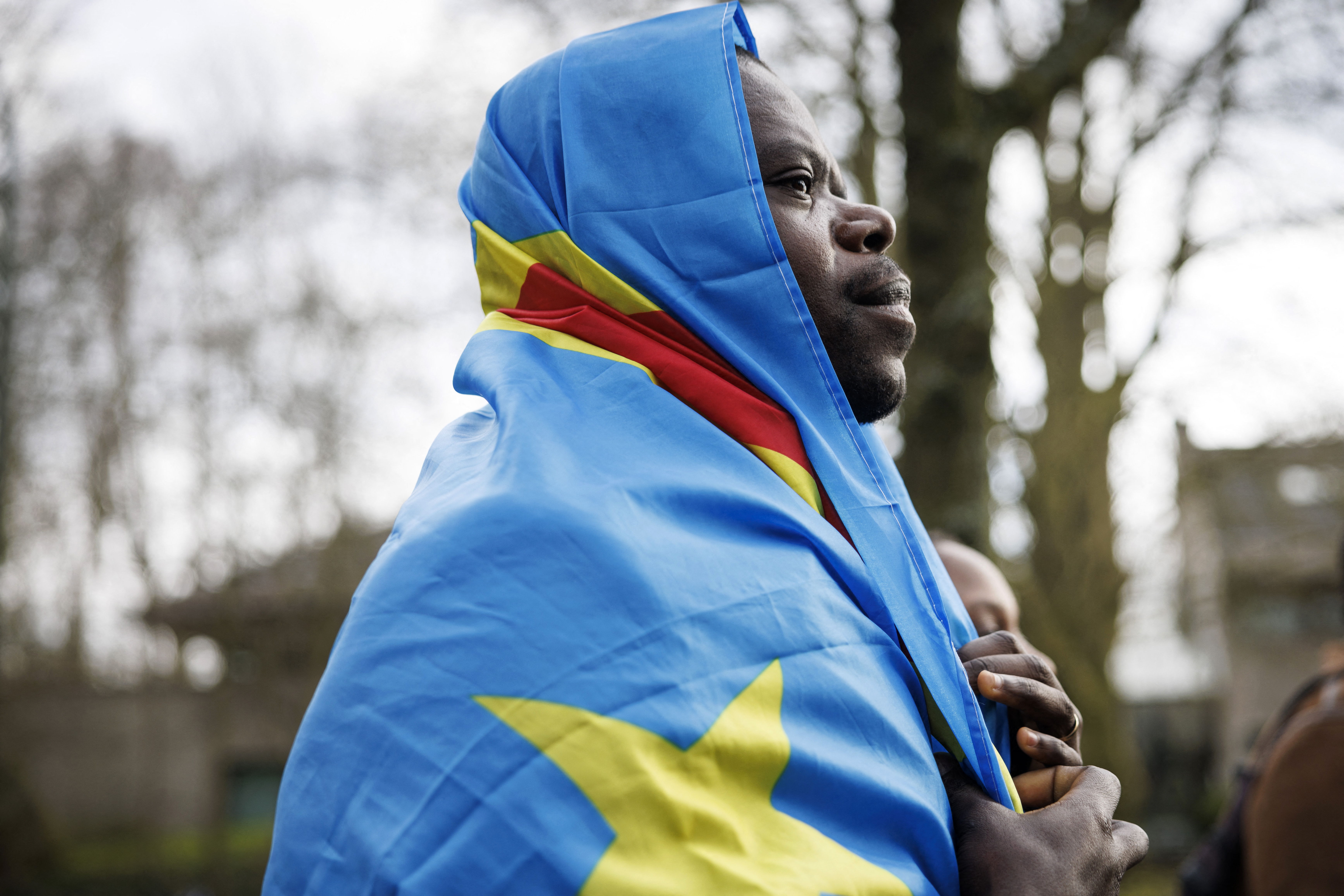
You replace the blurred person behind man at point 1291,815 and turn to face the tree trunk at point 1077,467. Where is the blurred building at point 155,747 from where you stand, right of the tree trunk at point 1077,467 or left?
left

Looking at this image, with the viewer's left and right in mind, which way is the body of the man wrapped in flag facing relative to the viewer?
facing to the right of the viewer

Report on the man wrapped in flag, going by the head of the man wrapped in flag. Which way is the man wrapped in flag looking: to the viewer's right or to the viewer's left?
to the viewer's right
